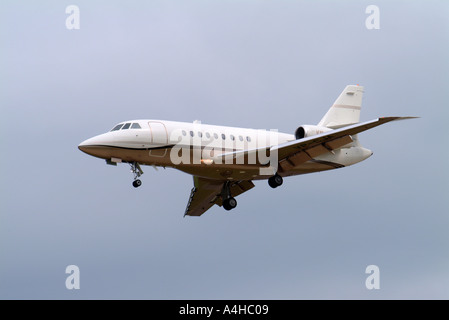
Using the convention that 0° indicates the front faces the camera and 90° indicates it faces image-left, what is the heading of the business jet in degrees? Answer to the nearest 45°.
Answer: approximately 45°
